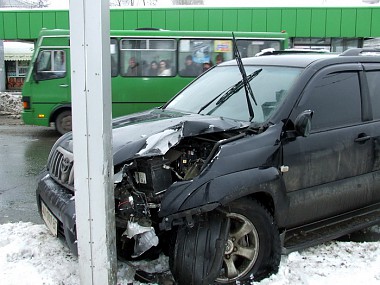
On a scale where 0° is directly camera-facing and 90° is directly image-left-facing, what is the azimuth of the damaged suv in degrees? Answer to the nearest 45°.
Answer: approximately 45°

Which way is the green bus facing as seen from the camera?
to the viewer's left

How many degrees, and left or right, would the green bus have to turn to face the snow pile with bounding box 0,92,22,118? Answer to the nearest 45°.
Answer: approximately 45° to its right

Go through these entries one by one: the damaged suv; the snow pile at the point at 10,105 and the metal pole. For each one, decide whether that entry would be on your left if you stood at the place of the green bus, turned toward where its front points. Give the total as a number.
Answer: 2

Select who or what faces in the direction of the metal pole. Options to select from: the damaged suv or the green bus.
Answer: the damaged suv

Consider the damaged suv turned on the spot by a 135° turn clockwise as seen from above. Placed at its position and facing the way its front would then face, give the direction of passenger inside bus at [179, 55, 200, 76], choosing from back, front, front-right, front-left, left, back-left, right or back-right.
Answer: front

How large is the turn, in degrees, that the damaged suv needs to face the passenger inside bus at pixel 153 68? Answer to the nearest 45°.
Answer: approximately 135° to its right

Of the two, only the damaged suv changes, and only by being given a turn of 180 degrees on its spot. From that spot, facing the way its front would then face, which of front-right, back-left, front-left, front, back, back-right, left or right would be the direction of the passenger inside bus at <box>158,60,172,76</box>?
front-left

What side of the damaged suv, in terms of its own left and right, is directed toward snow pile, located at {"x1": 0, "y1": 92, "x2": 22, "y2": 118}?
right

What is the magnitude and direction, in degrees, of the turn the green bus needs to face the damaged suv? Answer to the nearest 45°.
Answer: approximately 90° to its left

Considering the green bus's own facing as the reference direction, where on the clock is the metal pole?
The metal pole is roughly at 9 o'clock from the green bus.
